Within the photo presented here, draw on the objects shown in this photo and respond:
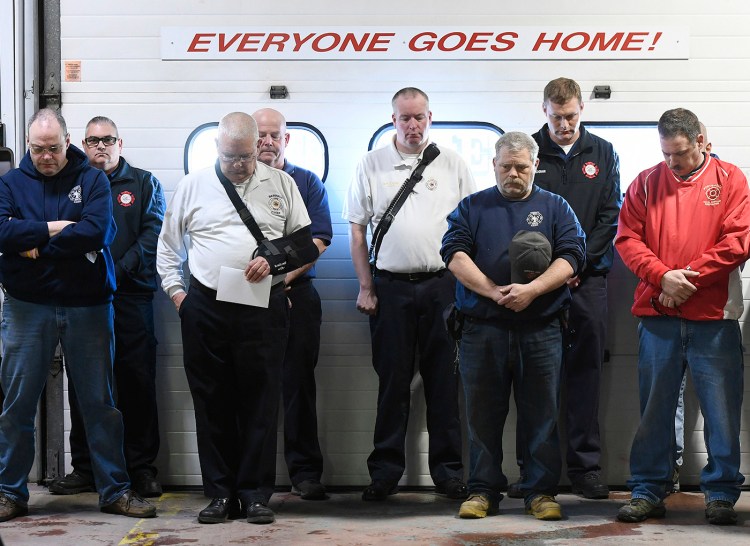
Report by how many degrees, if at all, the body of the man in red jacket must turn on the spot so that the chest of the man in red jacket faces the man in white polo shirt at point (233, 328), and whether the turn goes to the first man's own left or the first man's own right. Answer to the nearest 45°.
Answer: approximately 90° to the first man's own right

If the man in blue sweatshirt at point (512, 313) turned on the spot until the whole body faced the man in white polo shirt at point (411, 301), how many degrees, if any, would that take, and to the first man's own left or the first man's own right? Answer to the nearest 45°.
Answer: approximately 135° to the first man's own right

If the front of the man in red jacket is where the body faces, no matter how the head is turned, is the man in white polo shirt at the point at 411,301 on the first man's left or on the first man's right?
on the first man's right

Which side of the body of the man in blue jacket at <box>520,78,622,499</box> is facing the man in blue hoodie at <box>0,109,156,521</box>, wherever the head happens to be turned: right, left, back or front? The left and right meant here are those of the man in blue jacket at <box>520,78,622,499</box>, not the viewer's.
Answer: right

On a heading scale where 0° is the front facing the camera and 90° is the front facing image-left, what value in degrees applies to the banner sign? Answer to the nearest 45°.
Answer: approximately 0°
